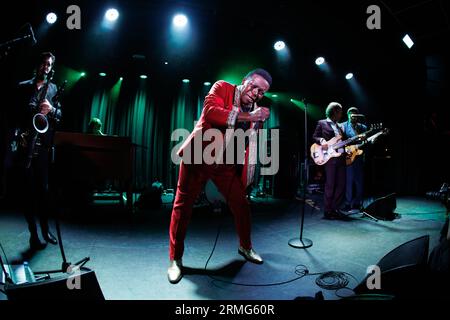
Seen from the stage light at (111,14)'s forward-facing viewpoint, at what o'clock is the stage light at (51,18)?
the stage light at (51,18) is roughly at 3 o'clock from the stage light at (111,14).

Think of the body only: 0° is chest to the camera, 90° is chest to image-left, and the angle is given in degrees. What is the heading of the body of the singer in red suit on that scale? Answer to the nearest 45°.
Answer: approximately 315°

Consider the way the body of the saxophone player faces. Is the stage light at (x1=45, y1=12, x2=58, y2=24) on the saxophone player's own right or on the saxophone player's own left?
on the saxophone player's own left

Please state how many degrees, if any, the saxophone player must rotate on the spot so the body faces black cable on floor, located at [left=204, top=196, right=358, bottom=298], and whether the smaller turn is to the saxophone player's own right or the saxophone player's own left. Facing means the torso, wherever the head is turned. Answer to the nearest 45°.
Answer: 0° — they already face it

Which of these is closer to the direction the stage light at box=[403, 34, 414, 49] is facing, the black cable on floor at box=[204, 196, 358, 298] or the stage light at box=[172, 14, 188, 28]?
the black cable on floor

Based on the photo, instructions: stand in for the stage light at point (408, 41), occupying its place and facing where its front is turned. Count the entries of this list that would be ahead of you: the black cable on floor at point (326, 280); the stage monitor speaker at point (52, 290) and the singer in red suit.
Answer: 3

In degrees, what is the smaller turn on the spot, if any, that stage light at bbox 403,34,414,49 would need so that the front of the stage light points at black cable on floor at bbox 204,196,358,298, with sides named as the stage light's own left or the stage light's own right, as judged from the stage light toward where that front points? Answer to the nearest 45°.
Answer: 0° — it already faces it

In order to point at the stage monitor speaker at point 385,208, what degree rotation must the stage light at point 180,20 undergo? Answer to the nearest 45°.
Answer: approximately 45° to its left

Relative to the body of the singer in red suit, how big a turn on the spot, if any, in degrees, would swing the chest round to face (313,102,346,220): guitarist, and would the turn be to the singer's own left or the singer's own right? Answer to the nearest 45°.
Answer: approximately 90° to the singer's own left

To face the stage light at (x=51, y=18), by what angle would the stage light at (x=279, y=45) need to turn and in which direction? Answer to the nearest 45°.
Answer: approximately 45° to its right
